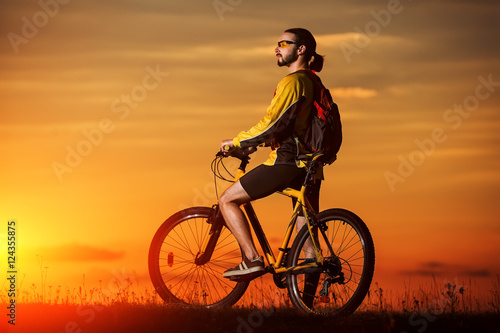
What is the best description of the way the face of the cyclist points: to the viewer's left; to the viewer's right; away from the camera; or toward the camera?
to the viewer's left

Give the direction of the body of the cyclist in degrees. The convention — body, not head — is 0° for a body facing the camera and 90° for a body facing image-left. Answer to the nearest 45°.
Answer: approximately 90°
